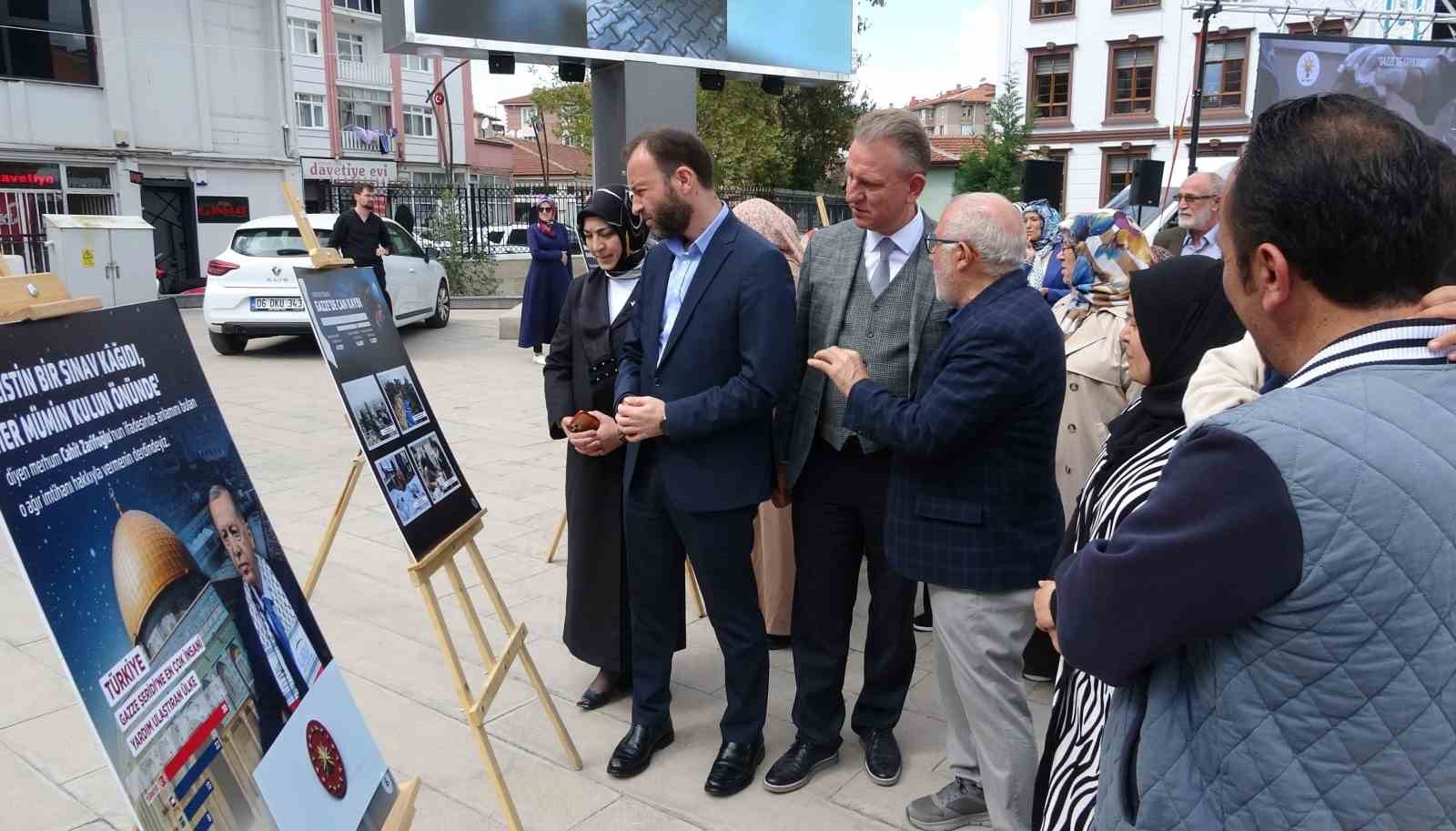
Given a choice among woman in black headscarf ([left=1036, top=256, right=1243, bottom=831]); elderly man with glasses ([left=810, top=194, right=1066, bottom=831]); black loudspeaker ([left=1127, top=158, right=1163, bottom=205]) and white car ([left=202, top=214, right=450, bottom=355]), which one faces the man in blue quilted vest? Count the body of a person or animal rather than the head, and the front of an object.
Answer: the black loudspeaker

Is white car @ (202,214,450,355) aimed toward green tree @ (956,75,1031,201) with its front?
yes

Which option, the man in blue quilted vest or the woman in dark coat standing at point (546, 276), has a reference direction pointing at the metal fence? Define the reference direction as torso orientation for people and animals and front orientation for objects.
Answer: the man in blue quilted vest

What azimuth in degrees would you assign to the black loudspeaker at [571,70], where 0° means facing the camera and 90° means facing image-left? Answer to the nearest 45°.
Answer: approximately 0°

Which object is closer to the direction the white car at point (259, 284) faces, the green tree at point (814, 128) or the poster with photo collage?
the green tree

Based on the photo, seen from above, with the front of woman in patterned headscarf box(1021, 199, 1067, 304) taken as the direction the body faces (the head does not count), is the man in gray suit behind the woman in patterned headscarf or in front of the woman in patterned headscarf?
in front

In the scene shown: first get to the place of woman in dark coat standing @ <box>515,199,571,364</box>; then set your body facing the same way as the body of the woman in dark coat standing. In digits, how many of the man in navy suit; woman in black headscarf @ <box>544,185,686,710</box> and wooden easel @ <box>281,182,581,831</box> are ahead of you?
3

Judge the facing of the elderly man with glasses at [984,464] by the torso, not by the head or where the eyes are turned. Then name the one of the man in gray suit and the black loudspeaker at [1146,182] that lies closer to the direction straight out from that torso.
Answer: the man in gray suit

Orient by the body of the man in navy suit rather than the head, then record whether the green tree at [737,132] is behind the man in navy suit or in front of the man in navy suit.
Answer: behind

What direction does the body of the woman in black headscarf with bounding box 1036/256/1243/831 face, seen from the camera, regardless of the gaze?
to the viewer's left

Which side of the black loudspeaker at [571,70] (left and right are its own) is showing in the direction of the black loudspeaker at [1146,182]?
left

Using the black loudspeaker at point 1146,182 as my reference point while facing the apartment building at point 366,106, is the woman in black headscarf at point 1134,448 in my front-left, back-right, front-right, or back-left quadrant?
back-left

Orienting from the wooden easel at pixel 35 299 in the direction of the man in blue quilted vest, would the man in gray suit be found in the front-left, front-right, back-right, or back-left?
front-left

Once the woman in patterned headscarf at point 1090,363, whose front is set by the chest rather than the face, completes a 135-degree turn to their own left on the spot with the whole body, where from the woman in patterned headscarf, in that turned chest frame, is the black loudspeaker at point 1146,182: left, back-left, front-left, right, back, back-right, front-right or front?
left

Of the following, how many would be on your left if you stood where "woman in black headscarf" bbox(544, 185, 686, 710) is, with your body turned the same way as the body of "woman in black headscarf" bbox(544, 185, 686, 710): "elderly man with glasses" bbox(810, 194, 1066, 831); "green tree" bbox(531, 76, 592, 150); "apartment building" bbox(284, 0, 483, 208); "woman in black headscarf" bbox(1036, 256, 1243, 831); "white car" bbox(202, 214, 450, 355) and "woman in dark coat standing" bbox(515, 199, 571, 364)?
2

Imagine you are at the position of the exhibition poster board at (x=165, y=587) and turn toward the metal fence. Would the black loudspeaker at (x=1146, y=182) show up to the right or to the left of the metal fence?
right

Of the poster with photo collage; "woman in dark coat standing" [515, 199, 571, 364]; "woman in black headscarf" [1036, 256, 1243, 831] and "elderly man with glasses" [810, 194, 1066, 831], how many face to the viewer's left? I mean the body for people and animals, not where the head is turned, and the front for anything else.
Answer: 2

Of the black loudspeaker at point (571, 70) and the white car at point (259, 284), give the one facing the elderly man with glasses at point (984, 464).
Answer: the black loudspeaker
